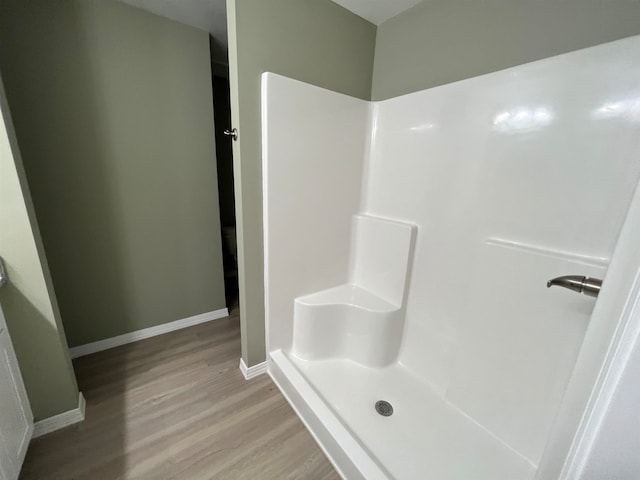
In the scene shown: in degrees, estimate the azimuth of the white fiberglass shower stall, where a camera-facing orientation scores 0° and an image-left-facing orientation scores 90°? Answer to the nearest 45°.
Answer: approximately 45°

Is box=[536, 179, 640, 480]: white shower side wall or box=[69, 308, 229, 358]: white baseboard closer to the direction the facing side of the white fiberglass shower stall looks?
the white baseboard
